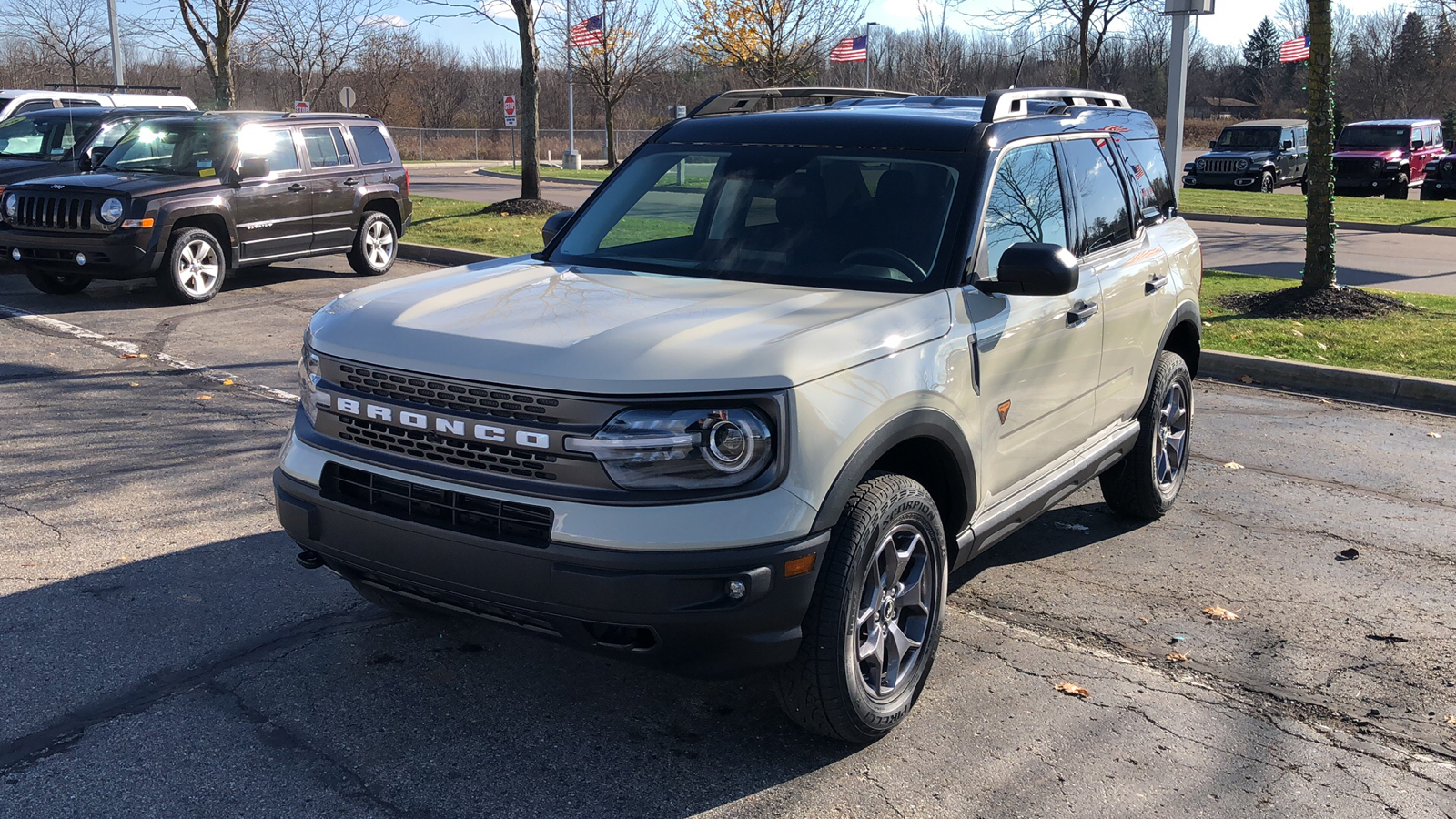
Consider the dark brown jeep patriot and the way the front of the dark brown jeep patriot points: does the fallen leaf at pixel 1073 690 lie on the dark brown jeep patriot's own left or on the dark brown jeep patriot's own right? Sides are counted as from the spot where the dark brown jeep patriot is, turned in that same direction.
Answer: on the dark brown jeep patriot's own left

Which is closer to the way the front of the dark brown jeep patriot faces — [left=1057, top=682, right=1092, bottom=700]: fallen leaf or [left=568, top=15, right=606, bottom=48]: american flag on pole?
the fallen leaf

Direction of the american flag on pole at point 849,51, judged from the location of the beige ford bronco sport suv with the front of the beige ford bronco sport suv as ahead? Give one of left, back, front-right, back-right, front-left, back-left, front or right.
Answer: back-right

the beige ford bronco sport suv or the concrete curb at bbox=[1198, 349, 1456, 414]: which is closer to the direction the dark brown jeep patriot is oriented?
the beige ford bronco sport suv

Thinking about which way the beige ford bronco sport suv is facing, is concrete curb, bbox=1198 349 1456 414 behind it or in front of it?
behind

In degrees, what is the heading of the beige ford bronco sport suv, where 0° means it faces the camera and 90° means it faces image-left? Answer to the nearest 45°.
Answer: approximately 45°

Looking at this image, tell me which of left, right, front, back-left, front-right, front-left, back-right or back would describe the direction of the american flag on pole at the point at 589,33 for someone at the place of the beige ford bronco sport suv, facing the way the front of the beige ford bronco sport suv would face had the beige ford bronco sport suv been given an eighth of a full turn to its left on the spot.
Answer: back

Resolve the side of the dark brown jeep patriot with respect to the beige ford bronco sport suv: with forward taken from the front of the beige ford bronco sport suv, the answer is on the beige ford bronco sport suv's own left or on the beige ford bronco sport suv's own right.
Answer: on the beige ford bronco sport suv's own right

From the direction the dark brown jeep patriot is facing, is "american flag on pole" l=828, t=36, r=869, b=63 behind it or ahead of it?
behind
